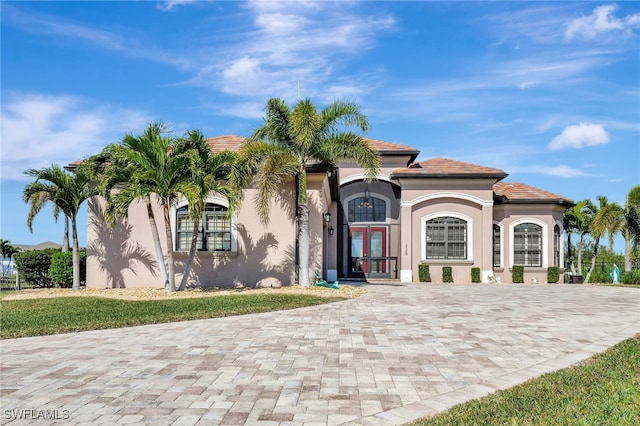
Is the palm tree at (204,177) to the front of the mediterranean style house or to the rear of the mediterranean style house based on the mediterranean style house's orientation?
to the front

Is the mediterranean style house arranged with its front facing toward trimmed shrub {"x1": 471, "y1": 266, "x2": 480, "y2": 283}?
no

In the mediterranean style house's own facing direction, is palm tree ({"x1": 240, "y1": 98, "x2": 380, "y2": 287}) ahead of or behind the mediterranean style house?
ahead

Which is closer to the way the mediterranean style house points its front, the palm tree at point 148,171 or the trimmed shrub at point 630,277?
the palm tree

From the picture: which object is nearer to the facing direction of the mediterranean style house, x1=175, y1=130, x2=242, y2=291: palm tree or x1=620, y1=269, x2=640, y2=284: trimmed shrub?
the palm tree

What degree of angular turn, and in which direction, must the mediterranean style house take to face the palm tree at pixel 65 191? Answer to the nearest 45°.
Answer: approximately 45° to its right

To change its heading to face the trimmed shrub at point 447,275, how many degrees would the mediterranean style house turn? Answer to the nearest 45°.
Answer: approximately 90° to its left

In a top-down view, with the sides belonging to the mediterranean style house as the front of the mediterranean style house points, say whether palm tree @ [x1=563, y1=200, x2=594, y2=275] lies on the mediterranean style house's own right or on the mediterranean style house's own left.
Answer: on the mediterranean style house's own left

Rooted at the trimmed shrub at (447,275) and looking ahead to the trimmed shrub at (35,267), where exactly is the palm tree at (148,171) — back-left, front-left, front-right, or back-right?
front-left

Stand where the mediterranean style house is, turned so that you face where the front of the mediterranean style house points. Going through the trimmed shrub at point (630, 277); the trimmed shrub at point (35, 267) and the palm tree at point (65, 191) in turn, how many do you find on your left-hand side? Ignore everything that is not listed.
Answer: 1

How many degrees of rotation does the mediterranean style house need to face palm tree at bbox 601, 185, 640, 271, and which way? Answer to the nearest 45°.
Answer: approximately 90° to its left

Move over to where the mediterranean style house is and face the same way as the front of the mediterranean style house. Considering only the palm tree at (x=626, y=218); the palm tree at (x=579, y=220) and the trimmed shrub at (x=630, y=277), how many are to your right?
0

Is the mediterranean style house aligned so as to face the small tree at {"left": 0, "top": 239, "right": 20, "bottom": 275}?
no

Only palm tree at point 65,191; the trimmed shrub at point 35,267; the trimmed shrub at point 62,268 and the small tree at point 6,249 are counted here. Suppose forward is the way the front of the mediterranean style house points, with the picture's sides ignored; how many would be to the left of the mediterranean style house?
0

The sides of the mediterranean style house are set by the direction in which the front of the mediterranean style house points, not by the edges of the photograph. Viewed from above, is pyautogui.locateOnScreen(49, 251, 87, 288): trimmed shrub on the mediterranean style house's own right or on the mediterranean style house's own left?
on the mediterranean style house's own right

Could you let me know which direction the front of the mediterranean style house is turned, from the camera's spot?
facing the viewer

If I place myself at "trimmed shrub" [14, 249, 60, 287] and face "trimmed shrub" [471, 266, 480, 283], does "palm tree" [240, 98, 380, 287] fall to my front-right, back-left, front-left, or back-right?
front-right

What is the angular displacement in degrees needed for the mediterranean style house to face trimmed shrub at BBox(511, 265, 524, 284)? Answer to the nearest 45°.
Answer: approximately 90° to its left
